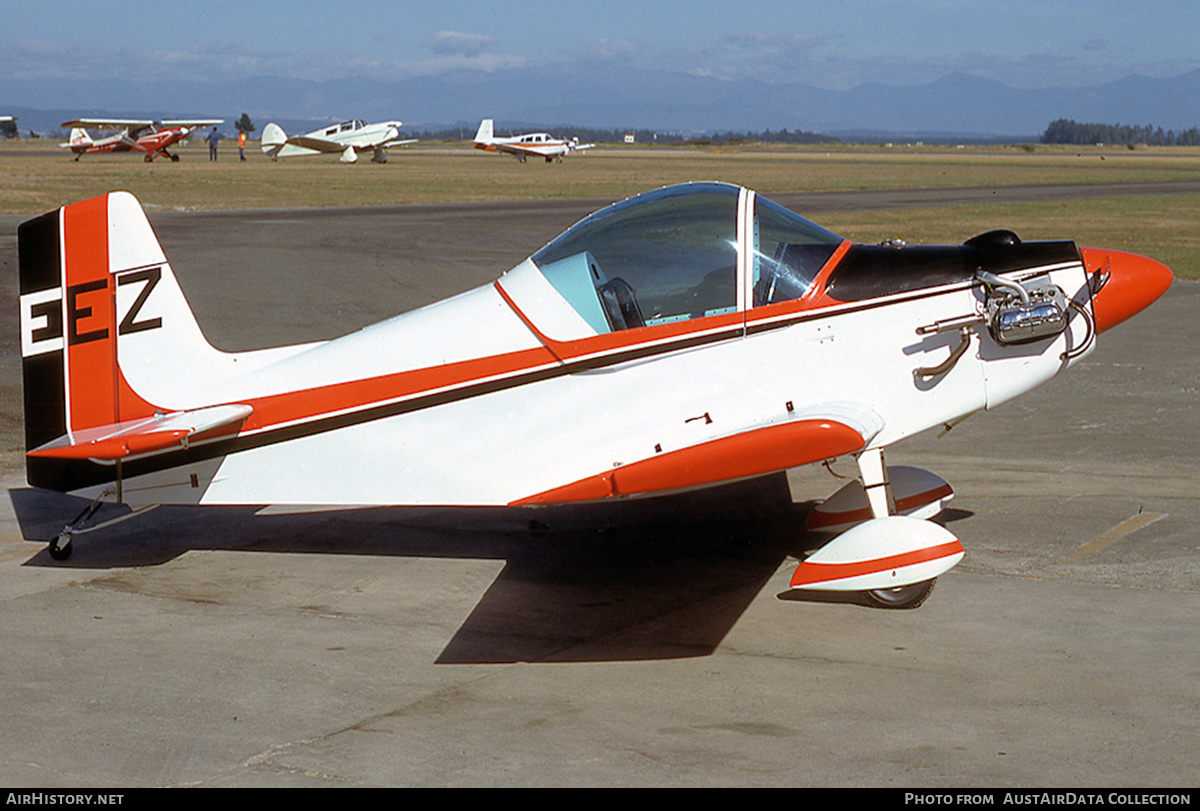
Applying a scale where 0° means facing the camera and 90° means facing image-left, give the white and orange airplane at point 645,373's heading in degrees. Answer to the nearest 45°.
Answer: approximately 270°
